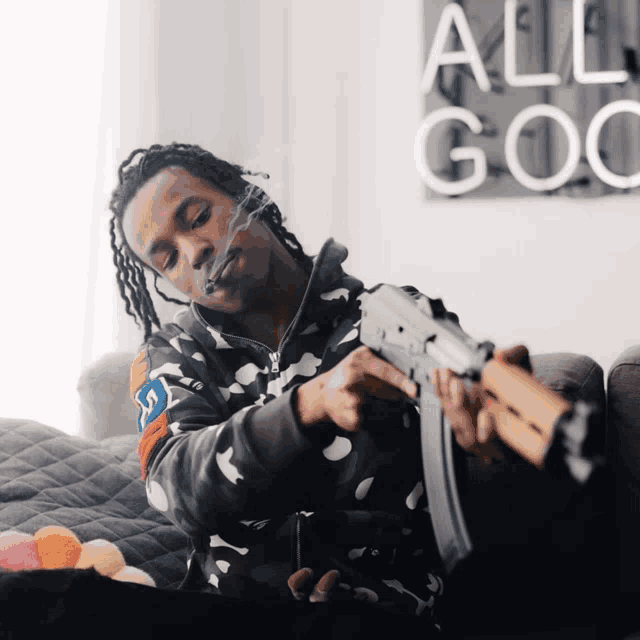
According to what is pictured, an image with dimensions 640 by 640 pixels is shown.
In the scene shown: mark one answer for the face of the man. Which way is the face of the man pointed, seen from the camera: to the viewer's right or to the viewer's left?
to the viewer's right

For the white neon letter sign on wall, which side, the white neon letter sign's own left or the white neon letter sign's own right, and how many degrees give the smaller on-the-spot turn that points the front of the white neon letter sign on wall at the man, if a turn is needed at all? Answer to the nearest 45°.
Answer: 0° — it already faces them

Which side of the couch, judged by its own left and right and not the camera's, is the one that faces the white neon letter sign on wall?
back

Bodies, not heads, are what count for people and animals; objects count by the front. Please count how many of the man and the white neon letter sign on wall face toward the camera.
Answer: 2

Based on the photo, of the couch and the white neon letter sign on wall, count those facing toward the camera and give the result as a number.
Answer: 2

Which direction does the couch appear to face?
toward the camera

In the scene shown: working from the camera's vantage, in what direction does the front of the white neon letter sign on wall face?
facing the viewer

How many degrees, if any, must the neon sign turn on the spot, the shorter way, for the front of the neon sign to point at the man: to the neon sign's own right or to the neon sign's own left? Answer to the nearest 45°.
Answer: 0° — it already faces them
